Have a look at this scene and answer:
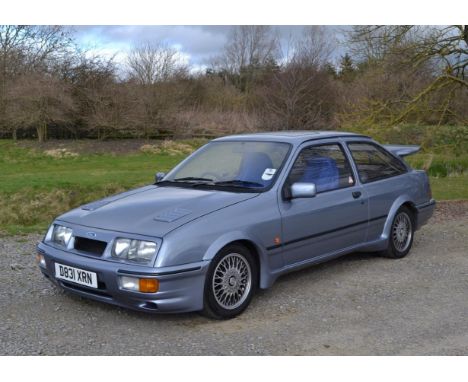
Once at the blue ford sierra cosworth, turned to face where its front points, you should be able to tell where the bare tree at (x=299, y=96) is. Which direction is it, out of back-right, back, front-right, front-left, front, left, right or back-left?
back-right

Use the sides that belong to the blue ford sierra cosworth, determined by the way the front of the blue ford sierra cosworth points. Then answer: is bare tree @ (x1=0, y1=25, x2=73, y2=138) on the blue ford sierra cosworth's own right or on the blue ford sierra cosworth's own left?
on the blue ford sierra cosworth's own right

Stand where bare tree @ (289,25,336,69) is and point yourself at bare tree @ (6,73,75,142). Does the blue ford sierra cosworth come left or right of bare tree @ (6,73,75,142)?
left

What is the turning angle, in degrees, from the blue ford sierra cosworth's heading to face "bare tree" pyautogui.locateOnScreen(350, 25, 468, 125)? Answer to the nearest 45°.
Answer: approximately 180°

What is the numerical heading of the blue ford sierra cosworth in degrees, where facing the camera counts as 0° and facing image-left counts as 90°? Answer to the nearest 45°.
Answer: approximately 45°

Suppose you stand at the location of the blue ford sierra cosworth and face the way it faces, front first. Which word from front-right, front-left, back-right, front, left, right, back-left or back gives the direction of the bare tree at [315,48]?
back-right

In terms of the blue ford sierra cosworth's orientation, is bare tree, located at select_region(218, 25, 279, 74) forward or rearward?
rearward
